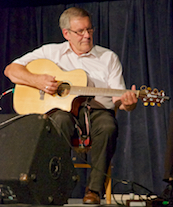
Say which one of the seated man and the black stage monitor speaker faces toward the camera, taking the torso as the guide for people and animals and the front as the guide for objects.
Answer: the seated man

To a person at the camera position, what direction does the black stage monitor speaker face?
facing away from the viewer and to the right of the viewer

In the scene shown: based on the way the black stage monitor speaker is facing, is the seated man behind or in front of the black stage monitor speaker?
in front

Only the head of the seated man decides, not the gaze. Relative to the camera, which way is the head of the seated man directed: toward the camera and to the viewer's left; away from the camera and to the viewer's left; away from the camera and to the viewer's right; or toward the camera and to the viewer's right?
toward the camera and to the viewer's right

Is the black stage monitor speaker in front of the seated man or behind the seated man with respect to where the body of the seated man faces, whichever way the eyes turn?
in front

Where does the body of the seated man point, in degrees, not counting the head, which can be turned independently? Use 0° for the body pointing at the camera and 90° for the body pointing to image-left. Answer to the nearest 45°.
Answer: approximately 0°

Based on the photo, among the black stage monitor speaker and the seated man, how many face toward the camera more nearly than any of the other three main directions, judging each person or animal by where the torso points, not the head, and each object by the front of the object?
1
